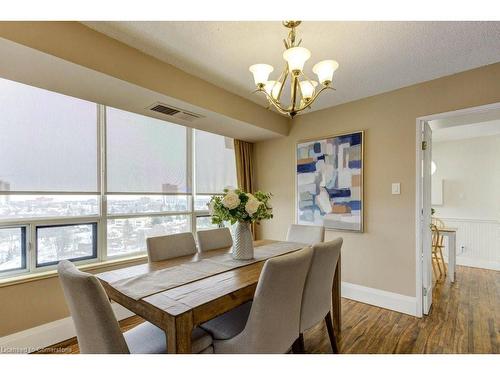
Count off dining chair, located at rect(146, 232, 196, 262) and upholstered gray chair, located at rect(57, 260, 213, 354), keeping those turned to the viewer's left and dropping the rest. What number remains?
0

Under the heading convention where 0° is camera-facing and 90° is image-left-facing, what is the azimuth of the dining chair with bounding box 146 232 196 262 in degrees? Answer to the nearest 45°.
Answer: approximately 315°

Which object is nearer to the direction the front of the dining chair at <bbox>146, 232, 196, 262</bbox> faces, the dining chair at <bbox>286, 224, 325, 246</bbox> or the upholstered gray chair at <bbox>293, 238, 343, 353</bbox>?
the upholstered gray chair

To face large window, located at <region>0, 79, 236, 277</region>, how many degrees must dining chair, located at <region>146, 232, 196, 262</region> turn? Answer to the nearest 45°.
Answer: approximately 180°

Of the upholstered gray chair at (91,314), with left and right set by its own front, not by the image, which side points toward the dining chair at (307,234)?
front

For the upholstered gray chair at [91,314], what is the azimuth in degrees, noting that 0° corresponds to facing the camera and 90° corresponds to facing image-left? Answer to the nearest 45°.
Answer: approximately 225°

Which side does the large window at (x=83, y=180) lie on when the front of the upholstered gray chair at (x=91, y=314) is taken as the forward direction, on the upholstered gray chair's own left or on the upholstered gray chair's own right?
on the upholstered gray chair's own left

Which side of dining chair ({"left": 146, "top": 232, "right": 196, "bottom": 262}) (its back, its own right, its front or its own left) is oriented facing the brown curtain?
left

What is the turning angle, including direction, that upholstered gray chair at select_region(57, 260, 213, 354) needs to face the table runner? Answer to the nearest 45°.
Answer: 0° — it already faces it

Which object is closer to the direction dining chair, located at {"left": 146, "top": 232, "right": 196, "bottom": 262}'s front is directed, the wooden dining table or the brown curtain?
the wooden dining table
